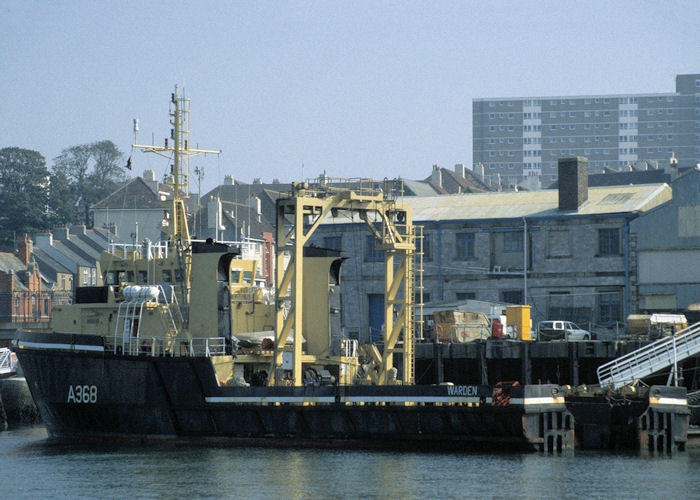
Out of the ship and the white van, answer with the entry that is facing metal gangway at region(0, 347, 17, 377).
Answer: the ship

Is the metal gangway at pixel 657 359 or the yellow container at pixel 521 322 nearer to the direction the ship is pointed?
the yellow container

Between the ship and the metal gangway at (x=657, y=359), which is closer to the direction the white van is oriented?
the metal gangway

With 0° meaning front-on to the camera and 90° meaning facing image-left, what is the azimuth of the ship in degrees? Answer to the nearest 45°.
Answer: approximately 135°

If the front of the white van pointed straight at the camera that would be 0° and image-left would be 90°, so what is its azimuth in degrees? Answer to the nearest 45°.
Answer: approximately 270°

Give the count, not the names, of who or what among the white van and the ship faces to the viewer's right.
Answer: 1

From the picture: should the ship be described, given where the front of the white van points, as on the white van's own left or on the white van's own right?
on the white van's own right

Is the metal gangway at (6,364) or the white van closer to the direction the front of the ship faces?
the metal gangway

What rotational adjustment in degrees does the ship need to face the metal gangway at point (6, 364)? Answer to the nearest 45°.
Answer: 0° — it already faces it

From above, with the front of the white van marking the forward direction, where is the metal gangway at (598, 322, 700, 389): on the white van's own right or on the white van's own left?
on the white van's own right

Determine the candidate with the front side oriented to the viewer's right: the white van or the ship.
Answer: the white van
